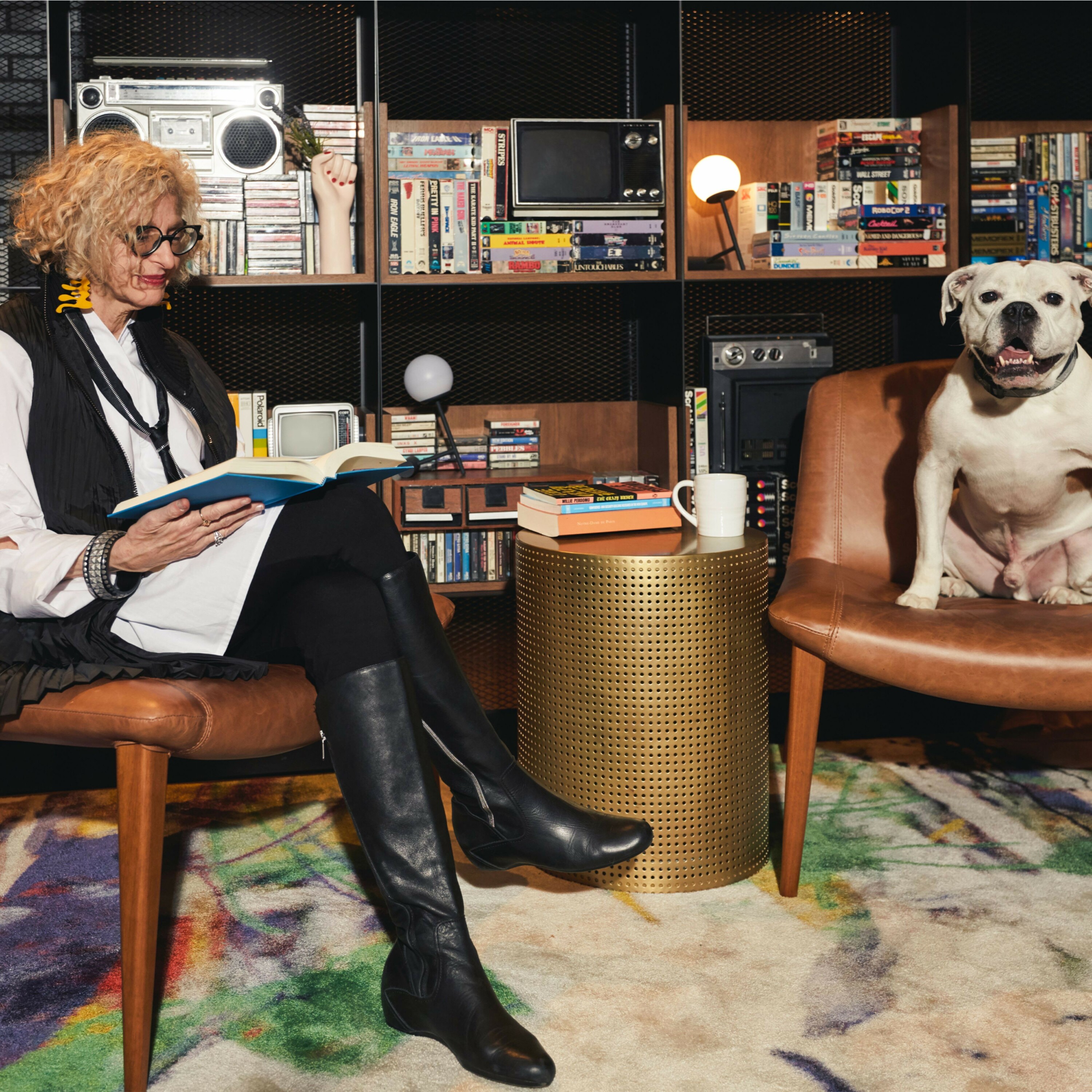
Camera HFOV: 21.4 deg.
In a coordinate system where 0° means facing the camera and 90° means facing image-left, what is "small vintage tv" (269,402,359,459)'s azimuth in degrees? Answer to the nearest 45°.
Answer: approximately 0°

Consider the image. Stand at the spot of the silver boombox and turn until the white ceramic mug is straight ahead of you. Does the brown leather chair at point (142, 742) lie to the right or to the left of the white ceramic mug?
right
